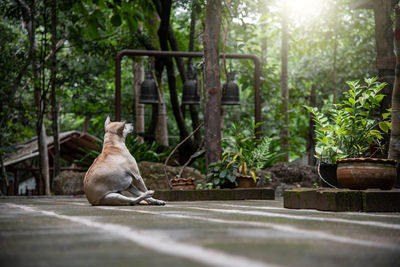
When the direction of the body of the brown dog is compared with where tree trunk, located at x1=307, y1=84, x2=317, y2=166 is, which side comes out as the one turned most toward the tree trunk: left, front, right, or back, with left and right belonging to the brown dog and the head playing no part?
front

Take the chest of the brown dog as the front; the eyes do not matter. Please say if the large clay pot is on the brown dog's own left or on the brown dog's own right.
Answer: on the brown dog's own right

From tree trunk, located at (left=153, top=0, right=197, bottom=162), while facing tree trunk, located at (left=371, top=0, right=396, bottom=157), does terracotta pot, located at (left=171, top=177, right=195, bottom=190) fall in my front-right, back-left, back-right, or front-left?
front-right

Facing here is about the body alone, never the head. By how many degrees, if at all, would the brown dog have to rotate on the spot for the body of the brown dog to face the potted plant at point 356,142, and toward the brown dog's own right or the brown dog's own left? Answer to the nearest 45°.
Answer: approximately 45° to the brown dog's own right

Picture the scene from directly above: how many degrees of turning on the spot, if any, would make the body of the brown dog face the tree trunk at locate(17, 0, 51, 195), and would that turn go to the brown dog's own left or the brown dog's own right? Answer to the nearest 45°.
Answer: approximately 45° to the brown dog's own left

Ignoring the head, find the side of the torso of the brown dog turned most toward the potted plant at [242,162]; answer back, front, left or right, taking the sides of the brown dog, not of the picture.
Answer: front

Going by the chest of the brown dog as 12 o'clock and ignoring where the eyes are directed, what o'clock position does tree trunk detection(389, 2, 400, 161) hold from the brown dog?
The tree trunk is roughly at 2 o'clock from the brown dog.

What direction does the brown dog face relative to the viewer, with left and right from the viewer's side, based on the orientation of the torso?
facing away from the viewer and to the right of the viewer

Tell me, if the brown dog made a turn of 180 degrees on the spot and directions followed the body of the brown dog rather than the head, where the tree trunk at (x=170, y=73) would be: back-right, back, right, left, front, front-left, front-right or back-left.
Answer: back-right

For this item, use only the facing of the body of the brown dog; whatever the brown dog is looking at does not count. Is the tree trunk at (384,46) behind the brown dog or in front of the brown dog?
in front

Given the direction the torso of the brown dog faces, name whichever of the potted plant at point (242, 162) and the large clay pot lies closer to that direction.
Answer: the potted plant

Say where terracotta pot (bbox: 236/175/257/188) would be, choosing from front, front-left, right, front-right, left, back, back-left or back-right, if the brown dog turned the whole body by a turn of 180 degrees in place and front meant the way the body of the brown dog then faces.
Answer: back

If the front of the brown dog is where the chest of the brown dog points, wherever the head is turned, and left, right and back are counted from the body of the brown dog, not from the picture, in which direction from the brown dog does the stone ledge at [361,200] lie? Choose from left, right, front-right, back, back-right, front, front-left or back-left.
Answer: right
